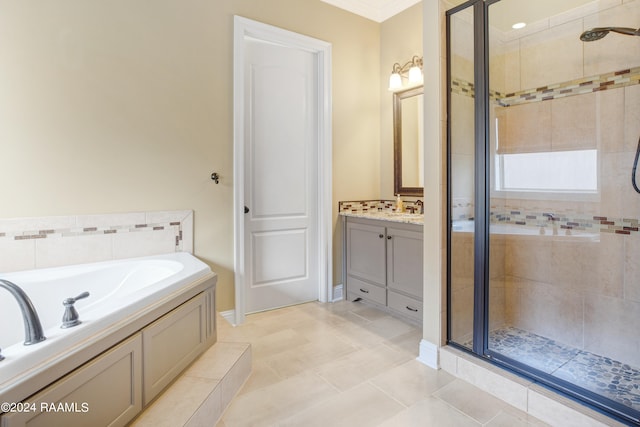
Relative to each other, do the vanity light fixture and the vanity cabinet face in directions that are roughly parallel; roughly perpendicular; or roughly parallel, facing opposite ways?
roughly parallel

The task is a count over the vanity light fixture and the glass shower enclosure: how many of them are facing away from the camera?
0

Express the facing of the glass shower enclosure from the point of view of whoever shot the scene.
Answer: facing the viewer and to the left of the viewer

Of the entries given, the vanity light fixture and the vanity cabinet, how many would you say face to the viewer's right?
0

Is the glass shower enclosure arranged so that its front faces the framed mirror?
no

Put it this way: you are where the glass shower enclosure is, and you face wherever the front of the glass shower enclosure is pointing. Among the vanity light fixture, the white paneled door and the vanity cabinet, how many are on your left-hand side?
0

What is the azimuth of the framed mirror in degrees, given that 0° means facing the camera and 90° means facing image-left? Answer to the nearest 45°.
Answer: approximately 45°

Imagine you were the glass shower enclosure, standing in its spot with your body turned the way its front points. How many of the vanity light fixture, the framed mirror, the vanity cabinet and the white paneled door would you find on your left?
0

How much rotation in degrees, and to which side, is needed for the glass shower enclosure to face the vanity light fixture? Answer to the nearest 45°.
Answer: approximately 90° to its right

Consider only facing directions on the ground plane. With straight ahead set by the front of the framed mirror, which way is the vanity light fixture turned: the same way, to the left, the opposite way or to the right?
the same way

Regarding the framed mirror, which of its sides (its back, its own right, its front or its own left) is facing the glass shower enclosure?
left

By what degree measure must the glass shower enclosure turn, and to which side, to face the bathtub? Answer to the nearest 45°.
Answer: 0° — it already faces it

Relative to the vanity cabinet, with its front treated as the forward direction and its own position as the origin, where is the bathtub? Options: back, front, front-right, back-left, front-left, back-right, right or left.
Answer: front

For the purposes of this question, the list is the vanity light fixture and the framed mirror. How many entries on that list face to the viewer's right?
0
